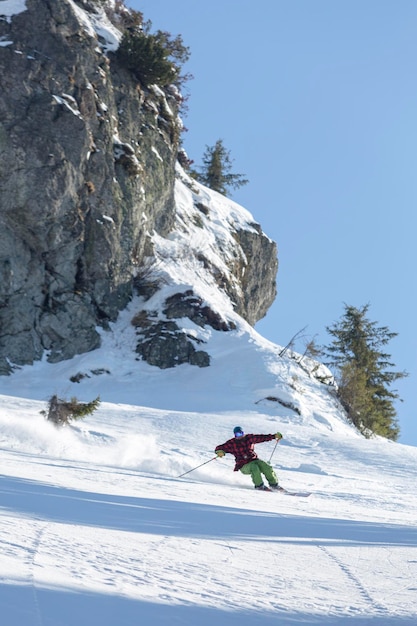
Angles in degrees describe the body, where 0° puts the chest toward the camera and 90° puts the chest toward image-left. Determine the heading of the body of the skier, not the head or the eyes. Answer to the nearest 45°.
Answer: approximately 315°
